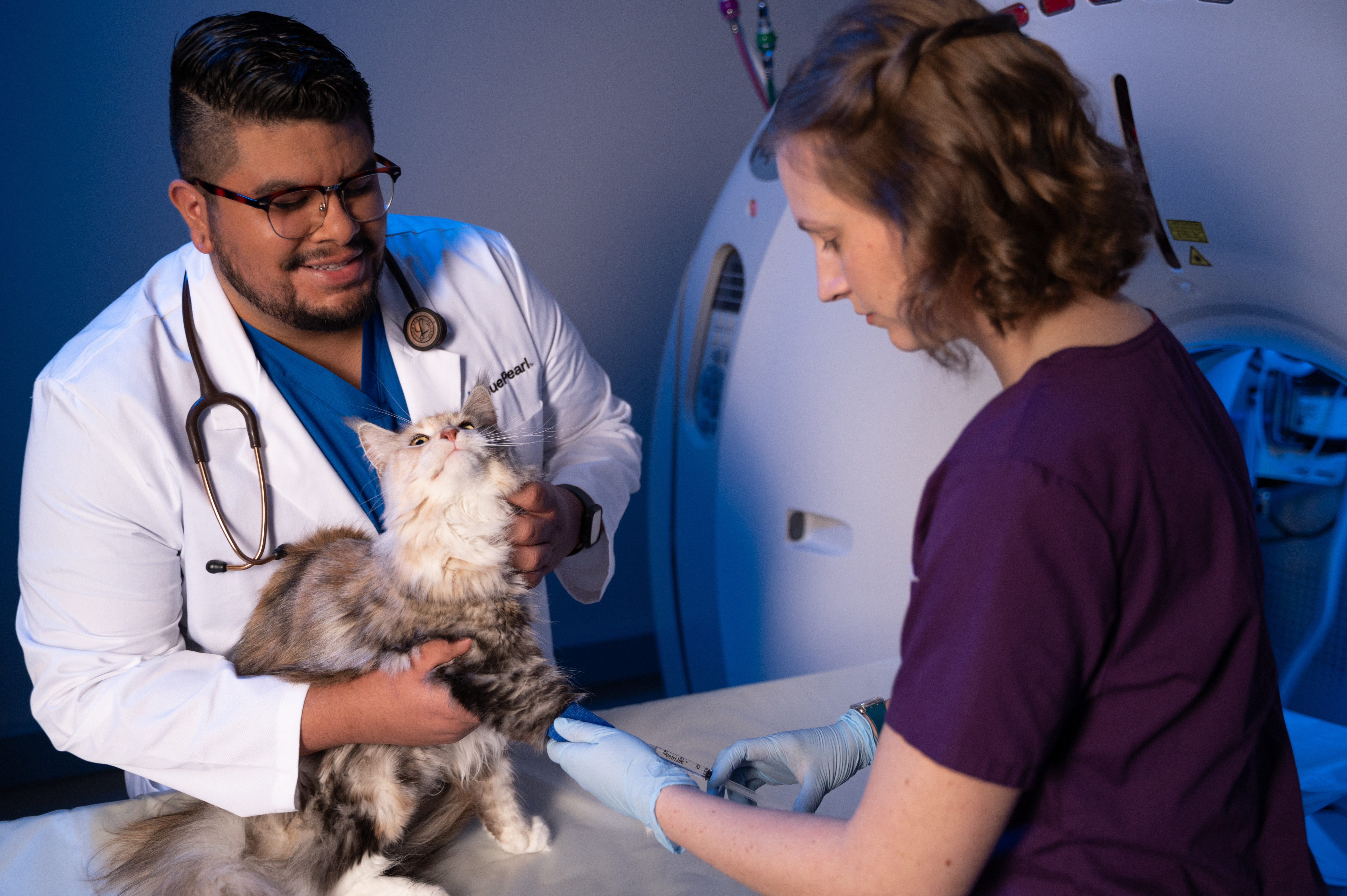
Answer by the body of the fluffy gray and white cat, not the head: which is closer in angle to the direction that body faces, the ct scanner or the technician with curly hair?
the technician with curly hair

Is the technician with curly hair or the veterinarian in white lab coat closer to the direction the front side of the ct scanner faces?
the veterinarian in white lab coat

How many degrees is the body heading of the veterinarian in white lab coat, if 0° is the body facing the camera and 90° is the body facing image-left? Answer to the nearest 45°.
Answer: approximately 315°

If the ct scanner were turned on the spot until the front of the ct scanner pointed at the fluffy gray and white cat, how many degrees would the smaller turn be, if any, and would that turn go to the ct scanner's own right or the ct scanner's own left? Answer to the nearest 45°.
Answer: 0° — it already faces it

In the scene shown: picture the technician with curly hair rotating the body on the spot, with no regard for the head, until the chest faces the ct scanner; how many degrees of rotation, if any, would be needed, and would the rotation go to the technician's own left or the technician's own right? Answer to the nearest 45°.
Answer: approximately 45° to the technician's own right

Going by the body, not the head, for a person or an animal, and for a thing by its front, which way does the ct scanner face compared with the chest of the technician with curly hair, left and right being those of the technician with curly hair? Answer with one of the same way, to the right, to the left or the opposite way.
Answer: to the left

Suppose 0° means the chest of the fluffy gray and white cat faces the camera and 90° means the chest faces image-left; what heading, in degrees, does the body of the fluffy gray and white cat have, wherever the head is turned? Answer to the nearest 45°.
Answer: approximately 315°

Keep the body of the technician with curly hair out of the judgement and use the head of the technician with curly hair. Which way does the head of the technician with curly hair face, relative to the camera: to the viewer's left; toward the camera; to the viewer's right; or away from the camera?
to the viewer's left
